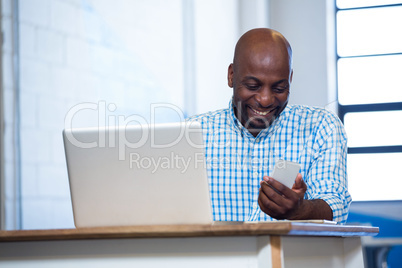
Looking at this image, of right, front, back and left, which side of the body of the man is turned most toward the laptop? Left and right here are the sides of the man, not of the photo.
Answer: front

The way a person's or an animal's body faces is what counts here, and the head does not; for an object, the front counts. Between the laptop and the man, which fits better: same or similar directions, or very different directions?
very different directions

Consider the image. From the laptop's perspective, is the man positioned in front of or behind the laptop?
in front

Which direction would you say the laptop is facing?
away from the camera

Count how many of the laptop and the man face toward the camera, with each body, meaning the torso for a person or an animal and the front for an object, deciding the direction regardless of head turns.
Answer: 1

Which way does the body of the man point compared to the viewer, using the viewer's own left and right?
facing the viewer
